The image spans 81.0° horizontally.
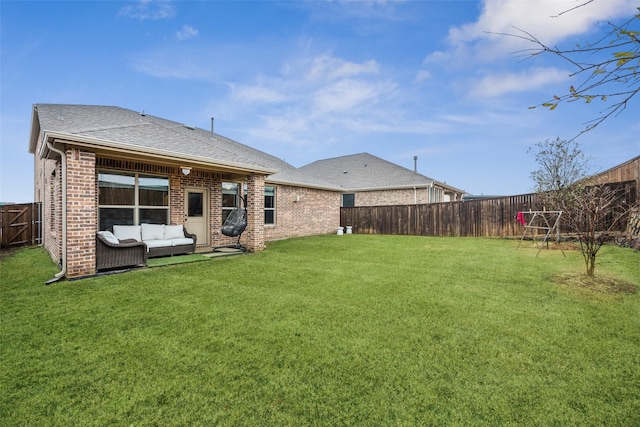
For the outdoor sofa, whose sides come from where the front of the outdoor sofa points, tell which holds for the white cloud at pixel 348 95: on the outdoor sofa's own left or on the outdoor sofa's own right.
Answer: on the outdoor sofa's own left

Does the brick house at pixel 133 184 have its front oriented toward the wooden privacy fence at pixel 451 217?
no

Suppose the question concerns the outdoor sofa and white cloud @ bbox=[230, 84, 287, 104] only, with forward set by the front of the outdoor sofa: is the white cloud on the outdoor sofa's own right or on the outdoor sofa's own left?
on the outdoor sofa's own left

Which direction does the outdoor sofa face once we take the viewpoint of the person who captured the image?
facing the viewer and to the right of the viewer

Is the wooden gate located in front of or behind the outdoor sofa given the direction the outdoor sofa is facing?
behind

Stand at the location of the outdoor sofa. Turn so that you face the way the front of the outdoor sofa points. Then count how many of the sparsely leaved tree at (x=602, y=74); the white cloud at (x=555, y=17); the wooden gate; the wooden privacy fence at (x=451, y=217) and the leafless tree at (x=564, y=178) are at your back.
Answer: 1

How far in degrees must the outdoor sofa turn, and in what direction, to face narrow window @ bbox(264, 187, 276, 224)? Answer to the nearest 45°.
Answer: approximately 90° to its left
